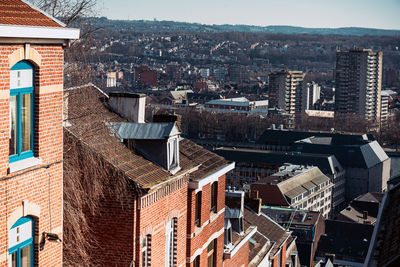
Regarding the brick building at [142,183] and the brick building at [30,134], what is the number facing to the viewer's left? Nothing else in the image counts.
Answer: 0

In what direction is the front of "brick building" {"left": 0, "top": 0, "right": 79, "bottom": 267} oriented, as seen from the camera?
facing the viewer and to the right of the viewer

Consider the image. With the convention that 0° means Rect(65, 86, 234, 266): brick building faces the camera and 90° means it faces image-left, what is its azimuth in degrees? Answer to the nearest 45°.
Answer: approximately 315°

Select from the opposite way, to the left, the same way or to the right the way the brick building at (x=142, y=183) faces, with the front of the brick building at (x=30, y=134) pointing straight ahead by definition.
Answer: the same way

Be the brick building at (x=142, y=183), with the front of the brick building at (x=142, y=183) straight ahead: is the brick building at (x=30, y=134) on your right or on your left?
on your right

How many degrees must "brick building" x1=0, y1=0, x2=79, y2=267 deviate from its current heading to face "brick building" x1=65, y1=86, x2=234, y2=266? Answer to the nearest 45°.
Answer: approximately 90° to its left
